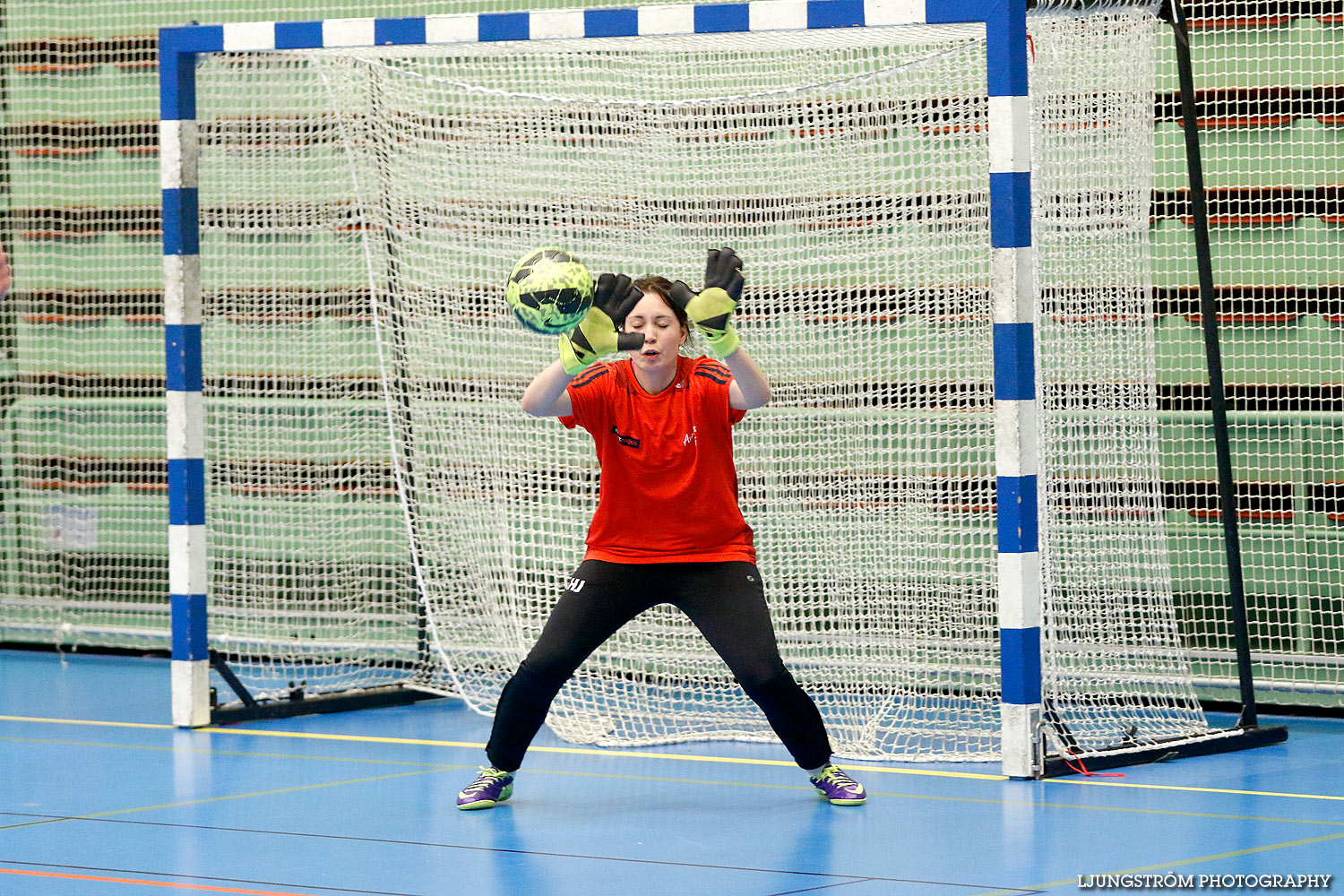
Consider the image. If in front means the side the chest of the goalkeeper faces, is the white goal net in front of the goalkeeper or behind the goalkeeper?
behind

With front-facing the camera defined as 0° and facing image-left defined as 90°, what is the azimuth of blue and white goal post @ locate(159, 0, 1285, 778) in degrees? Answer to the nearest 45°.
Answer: approximately 45°

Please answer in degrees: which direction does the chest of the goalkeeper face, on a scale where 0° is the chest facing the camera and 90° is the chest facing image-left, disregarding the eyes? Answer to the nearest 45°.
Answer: approximately 0°

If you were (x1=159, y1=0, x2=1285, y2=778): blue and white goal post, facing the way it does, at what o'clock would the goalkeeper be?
The goalkeeper is roughly at 1 o'clock from the blue and white goal post.
